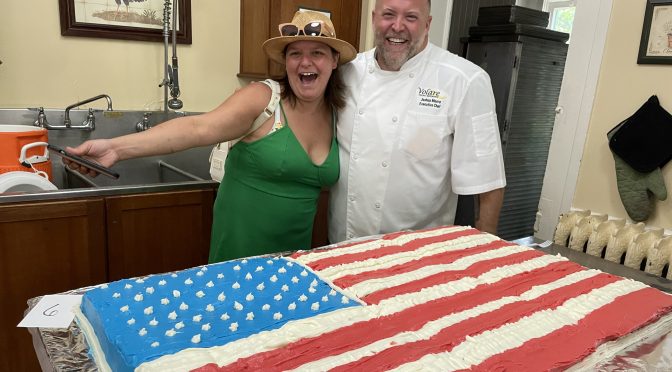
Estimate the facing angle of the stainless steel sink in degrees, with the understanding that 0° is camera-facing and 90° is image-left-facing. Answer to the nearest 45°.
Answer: approximately 0°

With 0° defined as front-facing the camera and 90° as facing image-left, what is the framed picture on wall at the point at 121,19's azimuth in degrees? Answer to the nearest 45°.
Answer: approximately 0°

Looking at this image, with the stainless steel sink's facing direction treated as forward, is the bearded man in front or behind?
in front

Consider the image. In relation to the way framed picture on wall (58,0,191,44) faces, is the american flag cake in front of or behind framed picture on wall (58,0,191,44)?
in front

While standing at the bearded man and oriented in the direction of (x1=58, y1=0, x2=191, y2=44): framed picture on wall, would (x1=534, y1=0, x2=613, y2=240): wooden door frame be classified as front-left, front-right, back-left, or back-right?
back-right

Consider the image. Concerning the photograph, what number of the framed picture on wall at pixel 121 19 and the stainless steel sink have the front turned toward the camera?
2

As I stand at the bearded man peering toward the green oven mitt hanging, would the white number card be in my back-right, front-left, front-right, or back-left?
back-right

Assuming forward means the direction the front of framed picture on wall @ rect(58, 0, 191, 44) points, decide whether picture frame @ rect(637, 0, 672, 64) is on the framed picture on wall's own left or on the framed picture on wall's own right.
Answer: on the framed picture on wall's own left

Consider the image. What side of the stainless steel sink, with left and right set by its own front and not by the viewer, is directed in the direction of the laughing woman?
front

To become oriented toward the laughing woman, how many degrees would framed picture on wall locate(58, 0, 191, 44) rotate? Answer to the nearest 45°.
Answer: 0° — it already faces them
